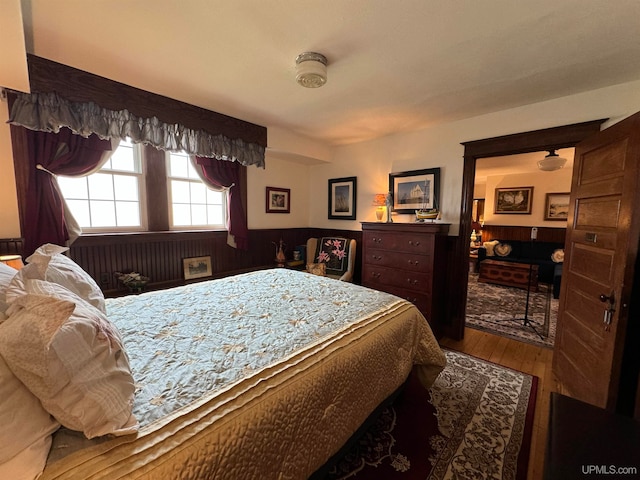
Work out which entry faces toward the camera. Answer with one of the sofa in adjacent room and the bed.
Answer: the sofa in adjacent room

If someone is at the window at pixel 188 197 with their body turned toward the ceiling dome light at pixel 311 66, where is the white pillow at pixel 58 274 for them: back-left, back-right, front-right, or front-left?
front-right

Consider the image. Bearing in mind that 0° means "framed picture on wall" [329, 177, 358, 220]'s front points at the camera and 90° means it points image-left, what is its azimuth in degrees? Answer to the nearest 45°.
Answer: approximately 45°

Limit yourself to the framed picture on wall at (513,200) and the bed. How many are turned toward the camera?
1

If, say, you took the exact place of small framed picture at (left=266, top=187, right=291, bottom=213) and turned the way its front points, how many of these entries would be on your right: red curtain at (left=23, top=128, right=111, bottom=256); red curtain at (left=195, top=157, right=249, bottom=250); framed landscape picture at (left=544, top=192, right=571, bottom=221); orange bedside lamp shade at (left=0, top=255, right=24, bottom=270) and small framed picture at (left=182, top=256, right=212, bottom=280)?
4

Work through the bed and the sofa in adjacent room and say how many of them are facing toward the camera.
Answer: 1

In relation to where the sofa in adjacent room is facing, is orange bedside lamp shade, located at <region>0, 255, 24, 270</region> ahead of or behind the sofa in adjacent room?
ahead

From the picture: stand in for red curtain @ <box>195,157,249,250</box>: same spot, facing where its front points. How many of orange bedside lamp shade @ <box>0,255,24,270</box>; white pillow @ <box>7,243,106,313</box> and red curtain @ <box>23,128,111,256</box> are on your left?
0

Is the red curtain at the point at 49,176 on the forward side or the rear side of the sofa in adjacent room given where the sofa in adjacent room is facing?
on the forward side

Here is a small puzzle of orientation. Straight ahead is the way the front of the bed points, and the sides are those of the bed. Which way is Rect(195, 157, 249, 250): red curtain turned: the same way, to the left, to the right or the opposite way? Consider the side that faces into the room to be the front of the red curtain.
to the right

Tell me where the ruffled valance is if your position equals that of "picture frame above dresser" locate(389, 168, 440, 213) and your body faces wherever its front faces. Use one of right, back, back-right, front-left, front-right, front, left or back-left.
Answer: front

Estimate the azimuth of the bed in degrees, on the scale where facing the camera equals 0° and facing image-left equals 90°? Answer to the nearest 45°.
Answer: approximately 225°

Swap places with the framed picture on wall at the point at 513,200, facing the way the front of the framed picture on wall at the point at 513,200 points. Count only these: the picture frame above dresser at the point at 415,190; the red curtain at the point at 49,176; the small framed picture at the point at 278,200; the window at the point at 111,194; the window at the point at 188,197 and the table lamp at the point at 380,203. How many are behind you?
0

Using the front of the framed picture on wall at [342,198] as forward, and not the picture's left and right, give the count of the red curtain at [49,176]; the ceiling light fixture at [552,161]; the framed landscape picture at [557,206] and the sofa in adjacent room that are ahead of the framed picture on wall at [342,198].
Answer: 1

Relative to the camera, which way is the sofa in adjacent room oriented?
toward the camera

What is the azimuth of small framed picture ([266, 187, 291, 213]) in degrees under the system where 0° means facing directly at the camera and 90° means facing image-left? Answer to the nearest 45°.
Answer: approximately 315°

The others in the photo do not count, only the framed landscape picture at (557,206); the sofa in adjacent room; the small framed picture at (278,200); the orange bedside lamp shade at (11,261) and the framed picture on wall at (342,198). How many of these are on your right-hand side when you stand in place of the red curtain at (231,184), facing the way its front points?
1

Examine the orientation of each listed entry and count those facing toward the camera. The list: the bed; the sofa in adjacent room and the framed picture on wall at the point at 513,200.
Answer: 2

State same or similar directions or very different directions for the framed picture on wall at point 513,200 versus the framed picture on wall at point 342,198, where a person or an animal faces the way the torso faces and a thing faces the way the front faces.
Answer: same or similar directions

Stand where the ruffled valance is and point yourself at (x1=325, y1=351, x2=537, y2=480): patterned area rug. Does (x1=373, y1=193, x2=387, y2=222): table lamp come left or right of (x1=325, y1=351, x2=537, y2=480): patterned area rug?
left
